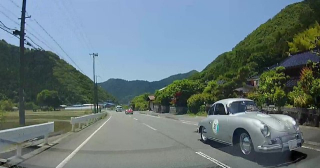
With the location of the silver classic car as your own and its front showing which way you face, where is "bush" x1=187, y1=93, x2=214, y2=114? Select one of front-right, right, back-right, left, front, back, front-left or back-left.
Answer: back-left

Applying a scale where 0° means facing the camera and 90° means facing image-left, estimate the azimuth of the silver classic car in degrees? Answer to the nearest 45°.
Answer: approximately 315°

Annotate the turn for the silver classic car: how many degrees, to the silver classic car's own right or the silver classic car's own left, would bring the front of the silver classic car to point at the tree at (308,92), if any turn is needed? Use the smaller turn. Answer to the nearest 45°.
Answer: approximately 135° to the silver classic car's own left

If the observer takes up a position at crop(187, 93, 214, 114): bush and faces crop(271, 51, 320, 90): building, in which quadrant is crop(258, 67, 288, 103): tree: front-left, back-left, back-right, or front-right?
front-right

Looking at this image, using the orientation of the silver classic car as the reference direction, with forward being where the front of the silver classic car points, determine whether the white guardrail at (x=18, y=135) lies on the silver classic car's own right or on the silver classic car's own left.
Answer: on the silver classic car's own right

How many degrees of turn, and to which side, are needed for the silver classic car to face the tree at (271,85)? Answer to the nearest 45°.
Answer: approximately 135° to its left

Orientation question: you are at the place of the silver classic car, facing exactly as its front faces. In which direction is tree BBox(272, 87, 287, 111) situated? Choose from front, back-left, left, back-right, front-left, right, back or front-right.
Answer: back-left

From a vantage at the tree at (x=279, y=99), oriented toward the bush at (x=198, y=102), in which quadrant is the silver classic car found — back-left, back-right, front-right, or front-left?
back-left

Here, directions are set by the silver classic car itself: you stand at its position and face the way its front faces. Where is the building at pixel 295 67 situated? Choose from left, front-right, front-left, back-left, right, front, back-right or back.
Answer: back-left
